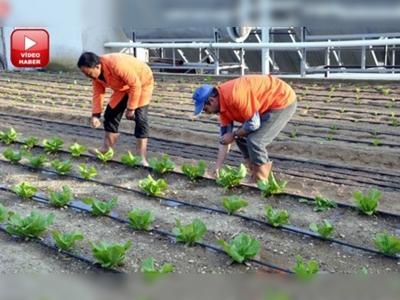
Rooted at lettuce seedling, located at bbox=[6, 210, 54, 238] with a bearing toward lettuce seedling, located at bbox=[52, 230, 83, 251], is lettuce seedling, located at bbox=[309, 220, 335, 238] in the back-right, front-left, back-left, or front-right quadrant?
front-left

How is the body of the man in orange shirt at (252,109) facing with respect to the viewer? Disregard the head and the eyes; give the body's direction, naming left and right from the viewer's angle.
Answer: facing to the left of the viewer

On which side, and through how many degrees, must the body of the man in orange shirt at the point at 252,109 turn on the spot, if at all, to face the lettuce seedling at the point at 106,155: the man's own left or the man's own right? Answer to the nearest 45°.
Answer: approximately 45° to the man's own right

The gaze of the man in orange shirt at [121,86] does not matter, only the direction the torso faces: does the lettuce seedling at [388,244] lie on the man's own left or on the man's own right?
on the man's own left

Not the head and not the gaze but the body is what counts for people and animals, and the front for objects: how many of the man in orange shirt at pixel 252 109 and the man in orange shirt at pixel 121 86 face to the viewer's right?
0

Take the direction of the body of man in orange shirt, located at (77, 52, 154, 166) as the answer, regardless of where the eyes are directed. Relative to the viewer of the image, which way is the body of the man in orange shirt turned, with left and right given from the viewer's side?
facing the viewer and to the left of the viewer

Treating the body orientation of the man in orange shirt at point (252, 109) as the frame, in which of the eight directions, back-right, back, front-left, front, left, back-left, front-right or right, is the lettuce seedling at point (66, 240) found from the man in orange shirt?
front-left

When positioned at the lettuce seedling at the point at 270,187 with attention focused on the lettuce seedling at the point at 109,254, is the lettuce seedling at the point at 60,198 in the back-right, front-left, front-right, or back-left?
front-right

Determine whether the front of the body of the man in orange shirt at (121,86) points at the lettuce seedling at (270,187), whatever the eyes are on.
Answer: no

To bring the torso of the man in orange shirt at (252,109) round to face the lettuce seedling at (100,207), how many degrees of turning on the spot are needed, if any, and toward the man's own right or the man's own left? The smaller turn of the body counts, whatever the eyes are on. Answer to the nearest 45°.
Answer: approximately 45° to the man's own left

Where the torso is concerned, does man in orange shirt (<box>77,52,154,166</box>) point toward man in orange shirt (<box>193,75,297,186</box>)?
no

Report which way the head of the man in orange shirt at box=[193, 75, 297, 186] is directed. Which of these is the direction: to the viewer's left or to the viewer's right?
to the viewer's left

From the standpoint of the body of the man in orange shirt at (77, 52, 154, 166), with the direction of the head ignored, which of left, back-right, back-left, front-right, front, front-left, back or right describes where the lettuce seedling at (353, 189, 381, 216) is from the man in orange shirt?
left

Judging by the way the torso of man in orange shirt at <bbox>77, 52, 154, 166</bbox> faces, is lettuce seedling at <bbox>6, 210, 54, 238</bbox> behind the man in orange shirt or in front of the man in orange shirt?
in front
